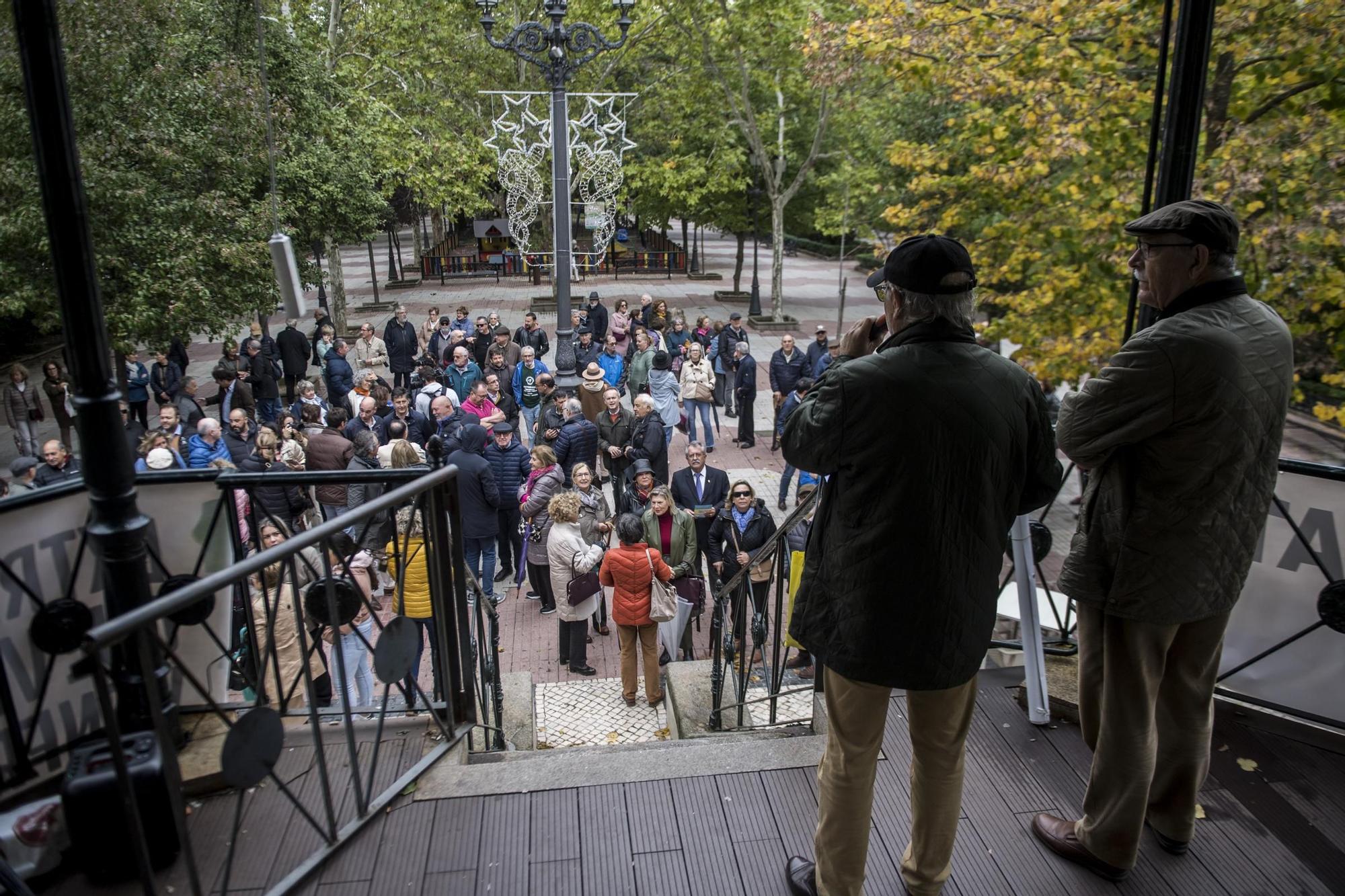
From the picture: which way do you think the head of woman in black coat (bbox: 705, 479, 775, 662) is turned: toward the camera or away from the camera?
toward the camera

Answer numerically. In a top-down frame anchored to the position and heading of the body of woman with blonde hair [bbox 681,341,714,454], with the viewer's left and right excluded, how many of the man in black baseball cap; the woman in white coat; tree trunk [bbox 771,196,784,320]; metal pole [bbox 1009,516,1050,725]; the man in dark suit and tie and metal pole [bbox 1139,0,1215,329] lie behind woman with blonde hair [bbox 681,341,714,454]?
1

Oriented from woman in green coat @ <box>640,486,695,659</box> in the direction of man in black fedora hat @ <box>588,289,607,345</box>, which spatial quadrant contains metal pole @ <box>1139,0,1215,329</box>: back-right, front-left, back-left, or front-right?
back-right

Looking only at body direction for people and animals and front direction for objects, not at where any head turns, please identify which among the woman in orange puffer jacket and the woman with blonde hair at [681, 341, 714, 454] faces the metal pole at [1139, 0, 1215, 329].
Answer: the woman with blonde hair

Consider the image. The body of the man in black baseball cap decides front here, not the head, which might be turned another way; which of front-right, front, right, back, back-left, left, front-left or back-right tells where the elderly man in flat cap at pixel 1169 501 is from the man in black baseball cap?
right

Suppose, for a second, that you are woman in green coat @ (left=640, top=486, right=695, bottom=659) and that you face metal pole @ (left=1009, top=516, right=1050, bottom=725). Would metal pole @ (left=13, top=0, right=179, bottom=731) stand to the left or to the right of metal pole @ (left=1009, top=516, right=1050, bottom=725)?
right

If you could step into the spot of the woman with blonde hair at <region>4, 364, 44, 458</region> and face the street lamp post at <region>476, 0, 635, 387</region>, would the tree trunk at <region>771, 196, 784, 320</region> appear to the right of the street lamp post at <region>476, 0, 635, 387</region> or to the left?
left

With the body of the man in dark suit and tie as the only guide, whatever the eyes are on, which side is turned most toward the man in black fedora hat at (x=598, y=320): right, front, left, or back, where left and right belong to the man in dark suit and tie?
back

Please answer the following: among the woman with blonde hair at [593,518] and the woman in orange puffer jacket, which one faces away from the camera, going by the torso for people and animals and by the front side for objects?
the woman in orange puffer jacket

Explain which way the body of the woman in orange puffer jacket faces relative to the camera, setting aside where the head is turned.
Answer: away from the camera

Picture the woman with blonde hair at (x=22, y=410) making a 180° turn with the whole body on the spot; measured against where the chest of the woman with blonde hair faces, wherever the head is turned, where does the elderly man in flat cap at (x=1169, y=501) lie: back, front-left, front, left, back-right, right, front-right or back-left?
back

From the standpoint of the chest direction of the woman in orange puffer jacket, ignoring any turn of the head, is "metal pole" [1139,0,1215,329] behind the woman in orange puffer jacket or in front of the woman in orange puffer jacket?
behind

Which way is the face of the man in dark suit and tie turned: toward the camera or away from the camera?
toward the camera

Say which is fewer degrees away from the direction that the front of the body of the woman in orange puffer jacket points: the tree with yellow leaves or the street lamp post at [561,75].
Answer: the street lamp post

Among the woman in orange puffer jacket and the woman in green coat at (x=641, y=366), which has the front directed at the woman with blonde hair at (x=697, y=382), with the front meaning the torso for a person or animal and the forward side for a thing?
the woman in orange puffer jacket

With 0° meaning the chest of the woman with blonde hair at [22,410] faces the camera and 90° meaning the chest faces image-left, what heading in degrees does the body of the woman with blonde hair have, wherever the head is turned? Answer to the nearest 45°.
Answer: approximately 0°

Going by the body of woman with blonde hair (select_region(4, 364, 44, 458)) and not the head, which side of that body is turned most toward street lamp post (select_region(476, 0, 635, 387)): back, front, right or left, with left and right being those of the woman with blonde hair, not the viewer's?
left

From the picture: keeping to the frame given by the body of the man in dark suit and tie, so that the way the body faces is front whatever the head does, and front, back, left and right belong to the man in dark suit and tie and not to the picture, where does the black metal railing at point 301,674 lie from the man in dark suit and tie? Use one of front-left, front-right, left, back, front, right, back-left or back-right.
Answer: front

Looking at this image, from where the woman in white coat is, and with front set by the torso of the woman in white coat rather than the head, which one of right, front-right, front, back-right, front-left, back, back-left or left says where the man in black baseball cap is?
right

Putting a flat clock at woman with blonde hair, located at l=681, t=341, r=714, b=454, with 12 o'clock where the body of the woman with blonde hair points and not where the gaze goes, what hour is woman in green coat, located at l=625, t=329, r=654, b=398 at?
The woman in green coat is roughly at 4 o'clock from the woman with blonde hair.
